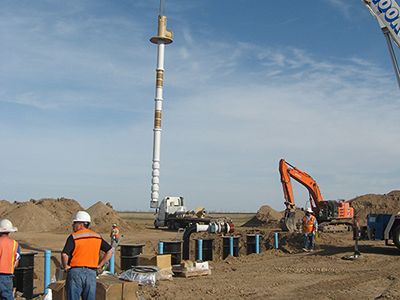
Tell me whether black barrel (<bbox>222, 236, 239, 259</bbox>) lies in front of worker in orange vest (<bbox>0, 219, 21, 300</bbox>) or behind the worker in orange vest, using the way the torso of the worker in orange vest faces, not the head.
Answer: in front

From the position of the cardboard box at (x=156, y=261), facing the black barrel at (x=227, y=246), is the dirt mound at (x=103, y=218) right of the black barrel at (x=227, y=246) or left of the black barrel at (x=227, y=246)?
left

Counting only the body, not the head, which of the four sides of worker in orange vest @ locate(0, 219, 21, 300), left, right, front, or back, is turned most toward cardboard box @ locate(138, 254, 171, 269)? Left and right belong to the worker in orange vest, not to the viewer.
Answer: front

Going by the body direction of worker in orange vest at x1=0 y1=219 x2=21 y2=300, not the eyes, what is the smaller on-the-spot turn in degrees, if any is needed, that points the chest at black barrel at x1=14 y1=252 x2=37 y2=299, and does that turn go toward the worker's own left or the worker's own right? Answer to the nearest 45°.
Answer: approximately 45° to the worker's own left

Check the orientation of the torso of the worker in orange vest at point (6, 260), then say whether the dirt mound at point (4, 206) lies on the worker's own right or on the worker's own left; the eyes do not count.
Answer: on the worker's own left

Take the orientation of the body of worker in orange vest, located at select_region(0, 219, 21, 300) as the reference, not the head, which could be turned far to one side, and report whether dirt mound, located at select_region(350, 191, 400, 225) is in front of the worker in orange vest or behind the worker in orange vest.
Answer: in front

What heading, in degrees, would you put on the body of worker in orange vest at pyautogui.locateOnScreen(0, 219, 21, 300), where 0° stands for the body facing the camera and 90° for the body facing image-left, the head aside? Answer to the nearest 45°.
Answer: approximately 225°

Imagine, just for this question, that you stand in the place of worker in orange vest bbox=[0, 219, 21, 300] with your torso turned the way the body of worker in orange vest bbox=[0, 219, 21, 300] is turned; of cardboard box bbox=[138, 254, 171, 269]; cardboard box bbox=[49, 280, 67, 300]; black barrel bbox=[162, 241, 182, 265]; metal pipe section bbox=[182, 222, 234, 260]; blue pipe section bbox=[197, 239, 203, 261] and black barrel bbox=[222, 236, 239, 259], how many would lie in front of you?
6

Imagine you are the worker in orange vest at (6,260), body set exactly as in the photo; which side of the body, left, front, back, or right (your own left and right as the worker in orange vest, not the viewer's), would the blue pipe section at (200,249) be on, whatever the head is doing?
front

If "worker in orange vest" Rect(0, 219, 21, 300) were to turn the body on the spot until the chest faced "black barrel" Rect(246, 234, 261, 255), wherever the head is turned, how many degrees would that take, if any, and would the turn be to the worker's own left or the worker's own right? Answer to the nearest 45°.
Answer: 0° — they already face it

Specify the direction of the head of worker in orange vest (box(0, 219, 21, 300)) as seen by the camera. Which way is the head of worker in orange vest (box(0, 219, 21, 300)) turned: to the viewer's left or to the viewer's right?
to the viewer's right

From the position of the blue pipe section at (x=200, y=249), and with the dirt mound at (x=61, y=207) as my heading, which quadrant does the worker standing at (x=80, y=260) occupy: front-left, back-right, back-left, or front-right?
back-left
